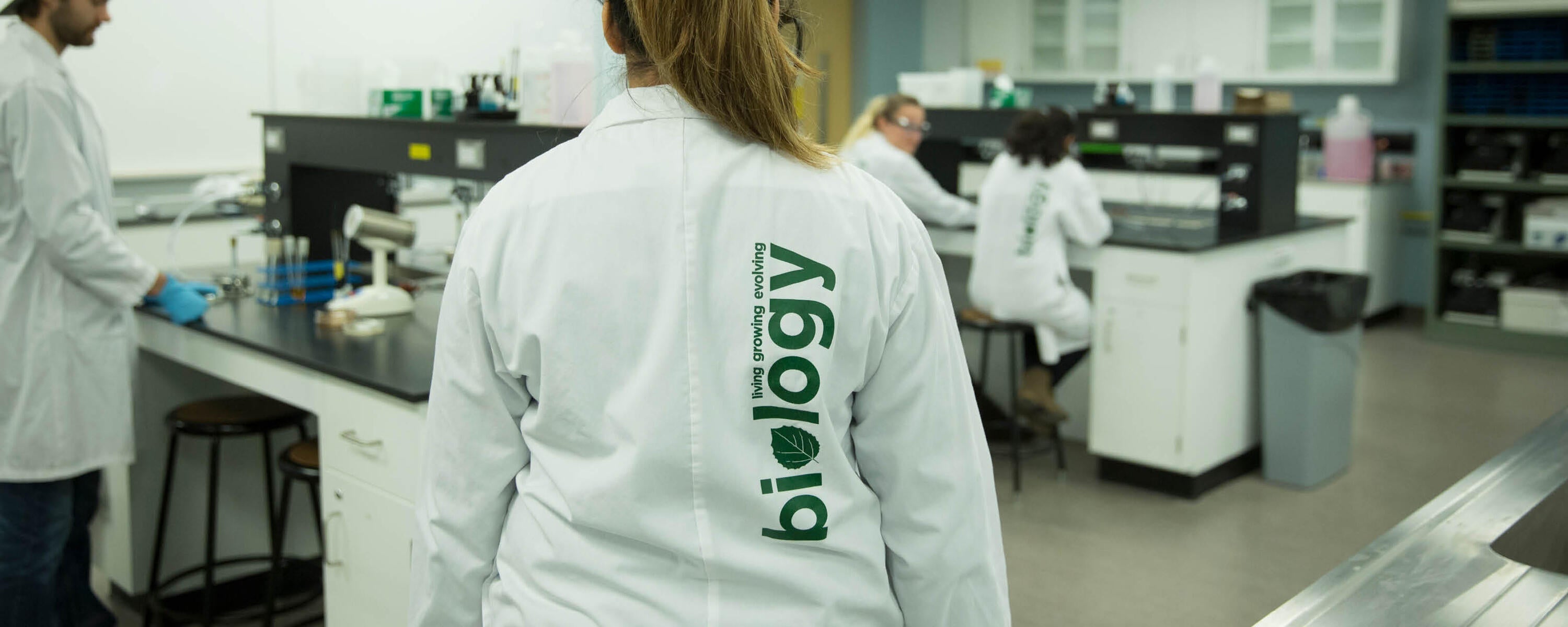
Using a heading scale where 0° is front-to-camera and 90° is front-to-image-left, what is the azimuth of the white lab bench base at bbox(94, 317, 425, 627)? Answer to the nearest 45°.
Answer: approximately 45°

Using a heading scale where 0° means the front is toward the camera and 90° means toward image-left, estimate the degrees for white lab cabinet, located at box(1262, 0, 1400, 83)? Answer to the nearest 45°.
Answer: approximately 0°

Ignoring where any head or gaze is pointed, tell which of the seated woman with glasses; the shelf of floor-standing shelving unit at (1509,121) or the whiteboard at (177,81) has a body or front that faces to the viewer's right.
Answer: the seated woman with glasses

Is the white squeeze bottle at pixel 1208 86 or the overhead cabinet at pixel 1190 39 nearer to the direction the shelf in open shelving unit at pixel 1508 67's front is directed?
the white squeeze bottle

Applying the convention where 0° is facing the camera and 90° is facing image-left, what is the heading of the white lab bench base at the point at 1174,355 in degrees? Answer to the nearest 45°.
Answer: approximately 45°

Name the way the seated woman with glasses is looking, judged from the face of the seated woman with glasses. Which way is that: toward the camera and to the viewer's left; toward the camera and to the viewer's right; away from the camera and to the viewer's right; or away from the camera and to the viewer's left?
toward the camera and to the viewer's right

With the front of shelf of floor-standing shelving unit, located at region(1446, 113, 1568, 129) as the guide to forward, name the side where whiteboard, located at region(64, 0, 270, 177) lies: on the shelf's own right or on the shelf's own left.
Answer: on the shelf's own right

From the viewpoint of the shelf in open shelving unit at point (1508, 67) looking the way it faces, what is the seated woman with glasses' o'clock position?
The seated woman with glasses is roughly at 1 o'clock from the shelf in open shelving unit.

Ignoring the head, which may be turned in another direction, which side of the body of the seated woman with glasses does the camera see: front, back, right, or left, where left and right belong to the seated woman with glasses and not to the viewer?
right
